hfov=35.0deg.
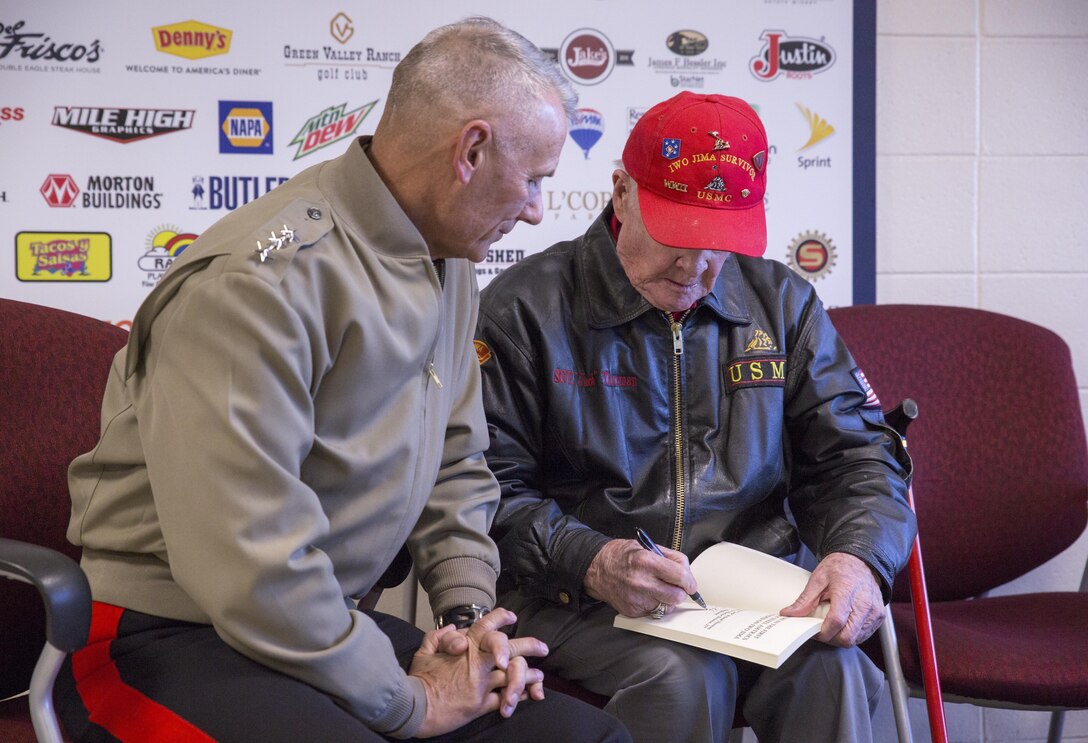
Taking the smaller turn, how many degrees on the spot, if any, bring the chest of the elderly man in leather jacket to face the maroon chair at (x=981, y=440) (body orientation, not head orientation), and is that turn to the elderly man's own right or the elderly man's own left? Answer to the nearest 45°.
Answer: approximately 135° to the elderly man's own left

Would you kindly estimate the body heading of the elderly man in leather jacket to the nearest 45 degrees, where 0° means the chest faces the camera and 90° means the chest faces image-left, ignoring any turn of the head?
approximately 0°

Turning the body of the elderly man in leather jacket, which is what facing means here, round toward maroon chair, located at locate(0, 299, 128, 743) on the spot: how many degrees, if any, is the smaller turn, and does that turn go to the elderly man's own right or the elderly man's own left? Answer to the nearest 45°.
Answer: approximately 90° to the elderly man's own right
